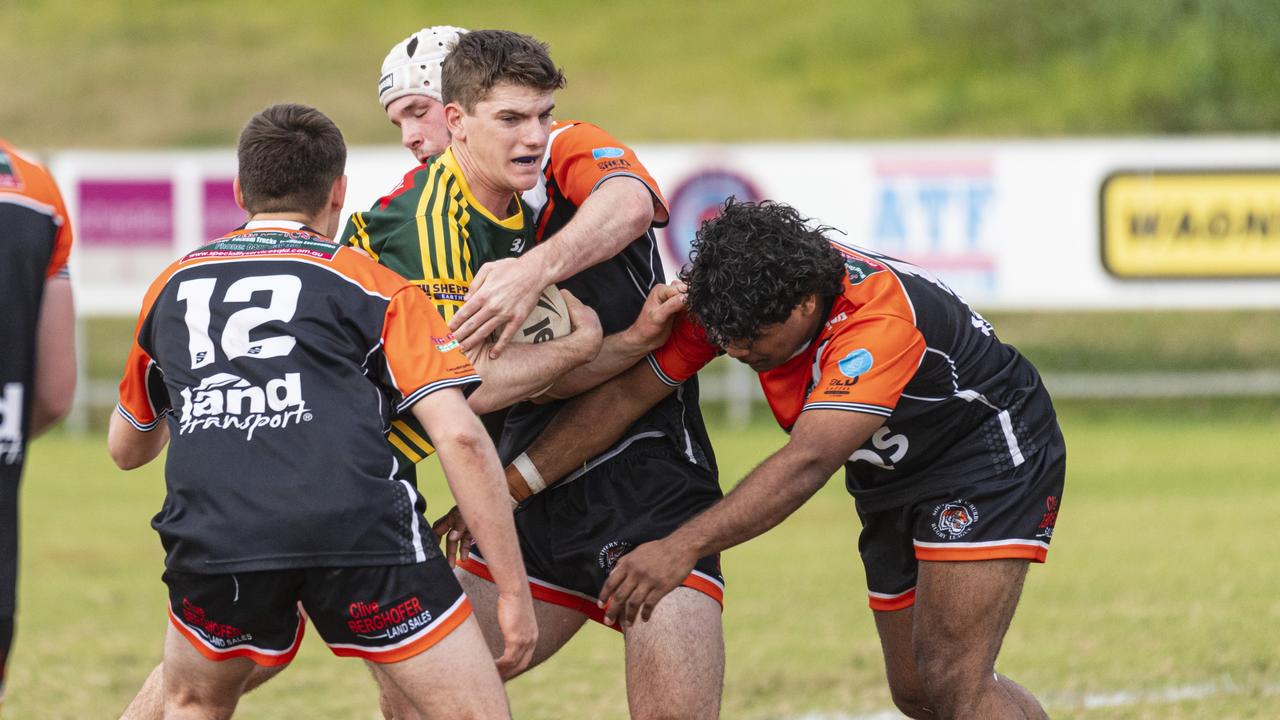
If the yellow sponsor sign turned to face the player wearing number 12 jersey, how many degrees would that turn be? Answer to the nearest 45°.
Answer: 0° — it already faces them

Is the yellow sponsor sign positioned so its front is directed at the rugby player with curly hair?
yes

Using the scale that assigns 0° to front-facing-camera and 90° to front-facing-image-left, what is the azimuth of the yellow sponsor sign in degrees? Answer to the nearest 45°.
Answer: approximately 0°
